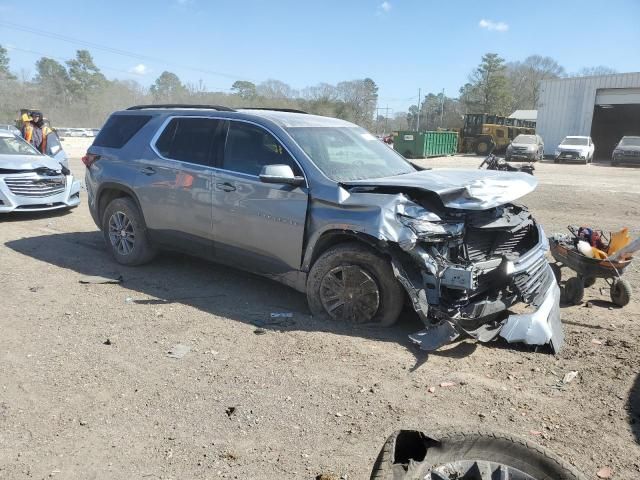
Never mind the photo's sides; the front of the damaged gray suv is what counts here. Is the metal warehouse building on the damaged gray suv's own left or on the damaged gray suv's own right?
on the damaged gray suv's own left

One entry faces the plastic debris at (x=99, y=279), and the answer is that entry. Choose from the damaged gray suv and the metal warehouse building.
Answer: the metal warehouse building

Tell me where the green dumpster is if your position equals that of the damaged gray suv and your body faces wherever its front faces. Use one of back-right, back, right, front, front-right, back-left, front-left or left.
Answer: back-left

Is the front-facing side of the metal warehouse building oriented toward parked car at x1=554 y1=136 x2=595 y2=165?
yes

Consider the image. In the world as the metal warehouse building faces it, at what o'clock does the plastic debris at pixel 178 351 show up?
The plastic debris is roughly at 12 o'clock from the metal warehouse building.

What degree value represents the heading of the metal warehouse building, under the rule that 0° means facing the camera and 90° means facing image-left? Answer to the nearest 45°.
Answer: approximately 0°

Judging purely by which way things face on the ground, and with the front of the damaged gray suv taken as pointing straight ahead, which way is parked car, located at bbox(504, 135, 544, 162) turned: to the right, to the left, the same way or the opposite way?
to the right

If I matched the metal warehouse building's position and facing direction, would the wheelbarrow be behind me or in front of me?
in front

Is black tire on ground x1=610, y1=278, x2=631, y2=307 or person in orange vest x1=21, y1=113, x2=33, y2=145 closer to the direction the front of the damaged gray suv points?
the black tire on ground

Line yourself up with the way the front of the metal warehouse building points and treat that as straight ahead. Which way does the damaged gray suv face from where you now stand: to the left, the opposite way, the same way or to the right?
to the left

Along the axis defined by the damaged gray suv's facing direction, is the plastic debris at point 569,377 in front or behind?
in front

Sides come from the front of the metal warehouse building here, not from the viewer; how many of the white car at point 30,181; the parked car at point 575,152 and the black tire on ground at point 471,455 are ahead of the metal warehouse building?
3

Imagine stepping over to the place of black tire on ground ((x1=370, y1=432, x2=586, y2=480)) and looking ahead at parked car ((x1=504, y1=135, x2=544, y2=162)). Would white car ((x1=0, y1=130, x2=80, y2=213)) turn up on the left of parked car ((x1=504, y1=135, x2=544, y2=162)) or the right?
left

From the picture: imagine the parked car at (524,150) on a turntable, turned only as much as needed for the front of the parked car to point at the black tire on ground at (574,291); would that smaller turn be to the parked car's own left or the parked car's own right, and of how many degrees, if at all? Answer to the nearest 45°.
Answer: approximately 45° to the parked car's own left

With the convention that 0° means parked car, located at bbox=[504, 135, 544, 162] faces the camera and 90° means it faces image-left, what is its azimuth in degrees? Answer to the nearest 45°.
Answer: approximately 45°
